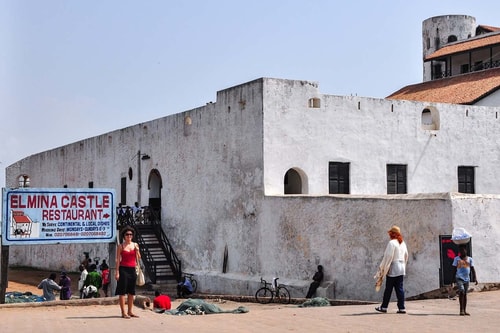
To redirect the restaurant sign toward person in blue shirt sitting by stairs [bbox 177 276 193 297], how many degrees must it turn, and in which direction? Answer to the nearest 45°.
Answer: approximately 135° to its left

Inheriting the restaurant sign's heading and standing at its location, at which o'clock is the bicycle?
The bicycle is roughly at 8 o'clock from the restaurant sign.

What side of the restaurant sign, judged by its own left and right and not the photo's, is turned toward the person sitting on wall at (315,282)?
left

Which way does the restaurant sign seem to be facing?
toward the camera

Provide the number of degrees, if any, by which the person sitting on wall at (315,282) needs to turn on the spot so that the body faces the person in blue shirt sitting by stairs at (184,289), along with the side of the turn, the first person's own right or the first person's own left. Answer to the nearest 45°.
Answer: approximately 45° to the first person's own right

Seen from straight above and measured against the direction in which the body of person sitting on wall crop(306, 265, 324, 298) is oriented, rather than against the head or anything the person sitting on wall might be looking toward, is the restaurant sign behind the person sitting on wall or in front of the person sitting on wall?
in front
